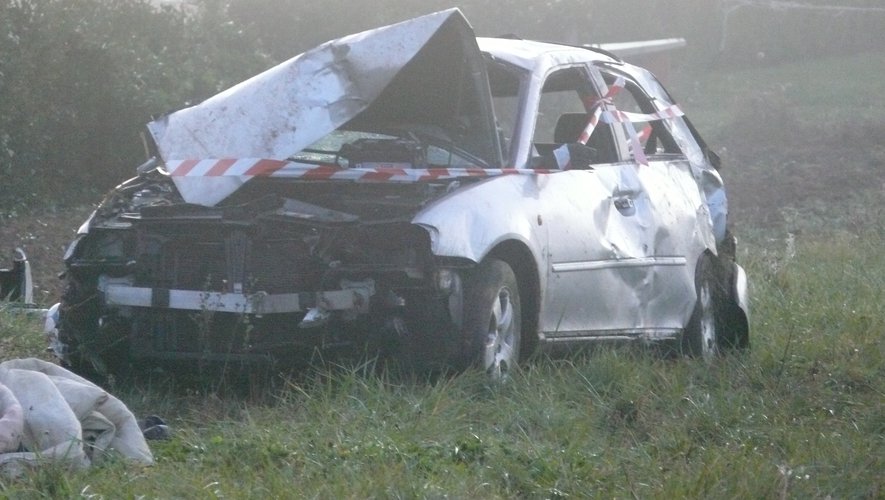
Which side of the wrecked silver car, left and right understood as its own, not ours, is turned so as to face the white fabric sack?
front

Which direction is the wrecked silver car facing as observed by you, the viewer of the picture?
facing the viewer and to the left of the viewer
